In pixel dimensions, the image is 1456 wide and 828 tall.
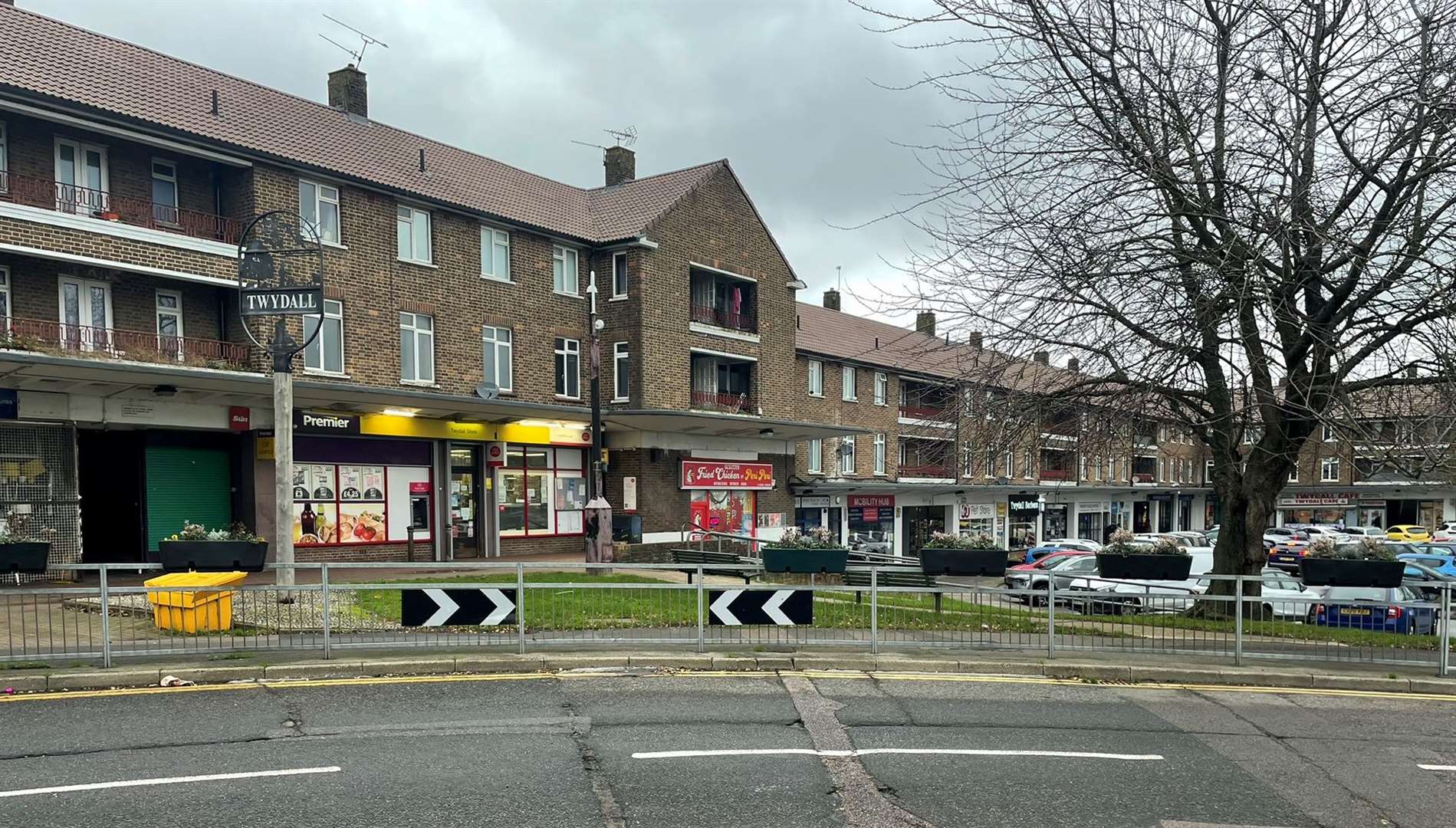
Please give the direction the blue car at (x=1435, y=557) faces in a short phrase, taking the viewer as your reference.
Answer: facing the viewer and to the left of the viewer

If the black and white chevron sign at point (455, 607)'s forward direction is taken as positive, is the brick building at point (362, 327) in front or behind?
behind

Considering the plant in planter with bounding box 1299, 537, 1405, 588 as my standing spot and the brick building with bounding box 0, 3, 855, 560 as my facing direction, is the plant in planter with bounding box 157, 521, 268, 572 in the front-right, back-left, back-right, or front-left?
front-left

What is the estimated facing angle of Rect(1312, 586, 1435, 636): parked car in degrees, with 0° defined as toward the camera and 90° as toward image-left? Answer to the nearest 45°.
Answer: approximately 225°

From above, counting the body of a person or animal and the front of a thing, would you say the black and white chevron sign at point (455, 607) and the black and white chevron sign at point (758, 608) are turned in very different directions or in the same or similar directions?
same or similar directions

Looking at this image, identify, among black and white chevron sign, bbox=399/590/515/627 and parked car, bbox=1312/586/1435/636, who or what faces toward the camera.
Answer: the black and white chevron sign

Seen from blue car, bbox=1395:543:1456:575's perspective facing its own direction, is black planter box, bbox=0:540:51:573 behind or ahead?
ahead

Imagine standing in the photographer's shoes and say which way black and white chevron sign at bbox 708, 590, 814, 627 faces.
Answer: facing the viewer

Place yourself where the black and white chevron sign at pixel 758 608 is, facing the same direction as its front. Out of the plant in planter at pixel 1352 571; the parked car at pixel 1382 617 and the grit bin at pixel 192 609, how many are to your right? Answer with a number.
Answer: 1

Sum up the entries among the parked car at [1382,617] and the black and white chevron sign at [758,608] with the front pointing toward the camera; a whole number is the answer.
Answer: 1

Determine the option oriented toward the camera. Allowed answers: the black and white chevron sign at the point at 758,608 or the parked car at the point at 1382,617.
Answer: the black and white chevron sign

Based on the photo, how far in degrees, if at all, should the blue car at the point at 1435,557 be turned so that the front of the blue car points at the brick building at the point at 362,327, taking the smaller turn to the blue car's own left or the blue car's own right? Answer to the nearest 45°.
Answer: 0° — it already faces it

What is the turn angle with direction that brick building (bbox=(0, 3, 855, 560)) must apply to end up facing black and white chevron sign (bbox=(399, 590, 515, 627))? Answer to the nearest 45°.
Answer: approximately 45° to its right

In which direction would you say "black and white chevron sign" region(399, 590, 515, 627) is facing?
toward the camera

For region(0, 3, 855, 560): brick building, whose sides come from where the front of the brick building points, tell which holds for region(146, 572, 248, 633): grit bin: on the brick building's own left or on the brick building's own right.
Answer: on the brick building's own right
